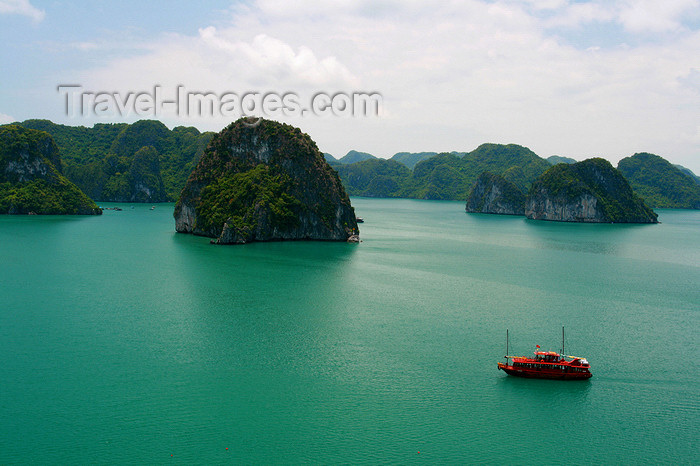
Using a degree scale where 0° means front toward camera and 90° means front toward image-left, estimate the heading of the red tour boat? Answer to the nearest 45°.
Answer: approximately 90°
